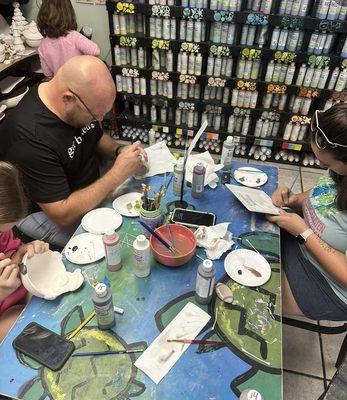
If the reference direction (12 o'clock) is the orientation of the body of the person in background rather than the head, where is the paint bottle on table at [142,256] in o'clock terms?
The paint bottle on table is roughly at 6 o'clock from the person in background.

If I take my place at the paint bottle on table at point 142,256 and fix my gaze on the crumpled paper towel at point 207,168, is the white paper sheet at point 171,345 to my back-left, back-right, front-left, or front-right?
back-right

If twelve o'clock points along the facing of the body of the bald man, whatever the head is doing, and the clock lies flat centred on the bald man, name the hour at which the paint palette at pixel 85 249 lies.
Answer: The paint palette is roughly at 3 o'clock from the bald man.

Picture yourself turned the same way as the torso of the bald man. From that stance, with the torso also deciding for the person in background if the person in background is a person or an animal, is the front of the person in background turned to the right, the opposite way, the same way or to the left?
to the left

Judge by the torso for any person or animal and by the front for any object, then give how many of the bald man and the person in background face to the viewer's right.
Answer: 1

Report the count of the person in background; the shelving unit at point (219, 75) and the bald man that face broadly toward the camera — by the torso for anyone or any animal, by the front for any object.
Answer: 1

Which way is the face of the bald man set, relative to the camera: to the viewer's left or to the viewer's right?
to the viewer's right

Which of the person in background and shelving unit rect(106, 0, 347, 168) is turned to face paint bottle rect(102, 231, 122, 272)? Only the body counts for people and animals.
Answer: the shelving unit

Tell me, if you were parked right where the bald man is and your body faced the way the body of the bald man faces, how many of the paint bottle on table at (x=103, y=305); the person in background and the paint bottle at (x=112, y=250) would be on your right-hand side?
2

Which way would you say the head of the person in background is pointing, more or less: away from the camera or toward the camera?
away from the camera

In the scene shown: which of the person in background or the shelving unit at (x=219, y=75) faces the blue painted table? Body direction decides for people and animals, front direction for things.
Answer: the shelving unit

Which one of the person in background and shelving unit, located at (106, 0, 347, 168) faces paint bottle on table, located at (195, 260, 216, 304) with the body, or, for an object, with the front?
the shelving unit

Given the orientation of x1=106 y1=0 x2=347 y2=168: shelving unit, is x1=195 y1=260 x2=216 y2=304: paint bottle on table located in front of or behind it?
in front

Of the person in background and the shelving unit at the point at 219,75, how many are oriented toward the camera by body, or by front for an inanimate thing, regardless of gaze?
1

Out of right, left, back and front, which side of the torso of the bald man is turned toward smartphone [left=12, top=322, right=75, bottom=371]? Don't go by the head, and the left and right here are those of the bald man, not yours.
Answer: right

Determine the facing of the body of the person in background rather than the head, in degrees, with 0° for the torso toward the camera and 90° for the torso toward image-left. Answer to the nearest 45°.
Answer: approximately 180°

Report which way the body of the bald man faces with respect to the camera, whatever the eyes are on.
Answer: to the viewer's right
